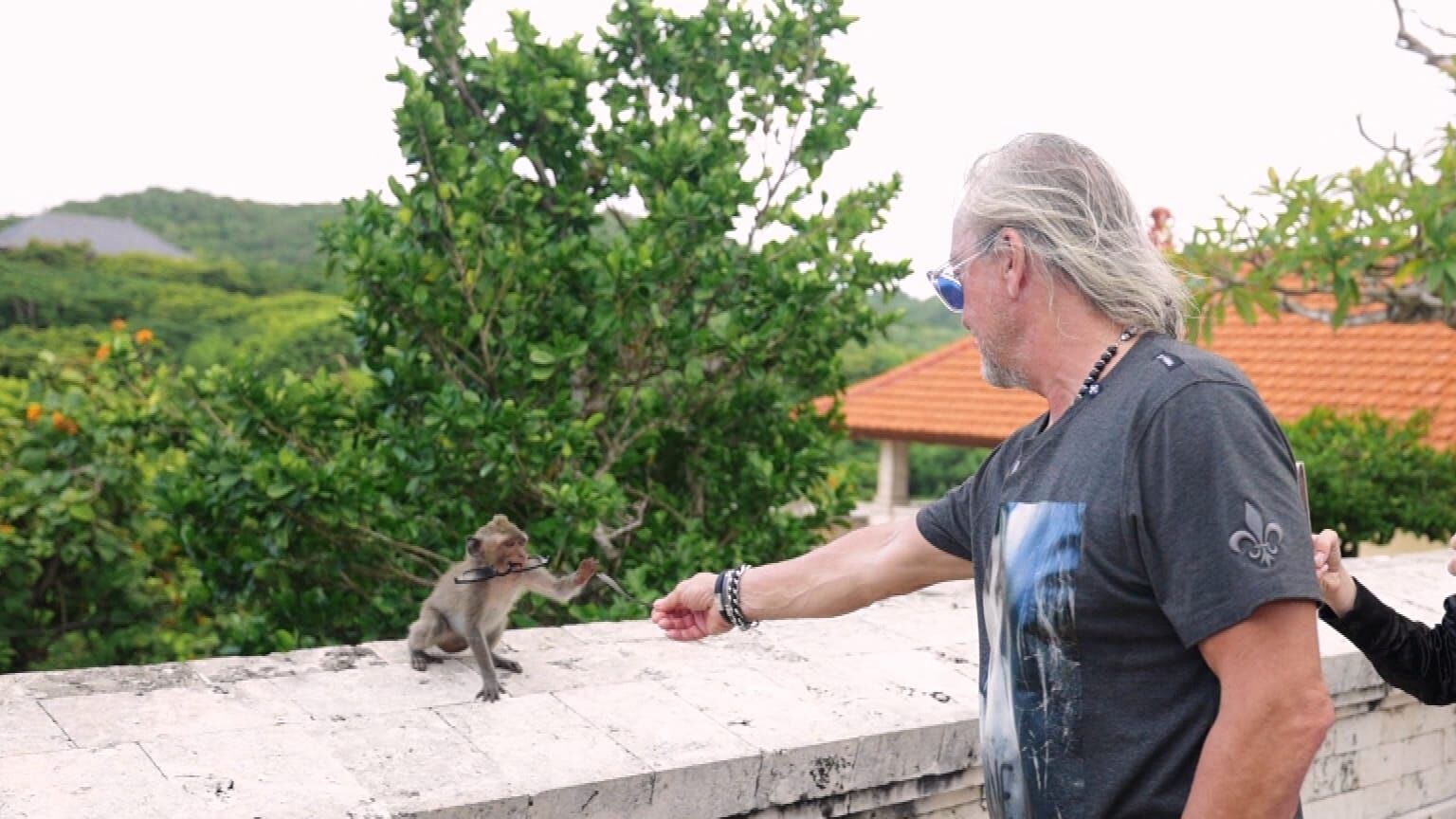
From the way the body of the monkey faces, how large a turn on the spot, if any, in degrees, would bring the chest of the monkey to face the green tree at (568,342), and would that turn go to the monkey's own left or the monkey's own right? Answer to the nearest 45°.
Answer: approximately 135° to the monkey's own left

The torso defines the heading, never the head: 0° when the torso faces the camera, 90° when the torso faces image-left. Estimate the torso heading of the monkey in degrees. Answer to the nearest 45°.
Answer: approximately 315°

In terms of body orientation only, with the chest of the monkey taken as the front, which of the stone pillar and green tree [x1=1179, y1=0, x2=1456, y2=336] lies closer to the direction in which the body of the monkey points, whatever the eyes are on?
the green tree

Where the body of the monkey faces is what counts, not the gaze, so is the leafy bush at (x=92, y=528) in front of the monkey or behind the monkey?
behind

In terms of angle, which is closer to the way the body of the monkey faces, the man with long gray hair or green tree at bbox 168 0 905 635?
the man with long gray hair

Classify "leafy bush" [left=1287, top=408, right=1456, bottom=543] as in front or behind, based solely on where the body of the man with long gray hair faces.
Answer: behind

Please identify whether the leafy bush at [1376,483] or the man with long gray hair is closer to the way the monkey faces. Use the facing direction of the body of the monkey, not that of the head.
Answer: the man with long gray hair

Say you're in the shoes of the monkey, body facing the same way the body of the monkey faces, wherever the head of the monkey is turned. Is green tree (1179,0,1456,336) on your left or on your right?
on your left

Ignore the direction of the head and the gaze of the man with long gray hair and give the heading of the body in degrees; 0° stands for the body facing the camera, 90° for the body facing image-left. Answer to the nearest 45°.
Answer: approximately 45°

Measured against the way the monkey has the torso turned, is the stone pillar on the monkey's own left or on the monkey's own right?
on the monkey's own left

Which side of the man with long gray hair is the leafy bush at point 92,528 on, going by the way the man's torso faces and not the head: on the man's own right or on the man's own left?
on the man's own right
